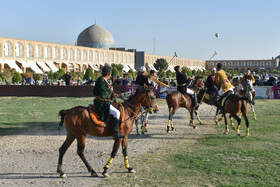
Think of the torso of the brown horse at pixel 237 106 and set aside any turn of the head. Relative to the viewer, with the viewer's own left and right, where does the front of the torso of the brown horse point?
facing away from the viewer and to the left of the viewer

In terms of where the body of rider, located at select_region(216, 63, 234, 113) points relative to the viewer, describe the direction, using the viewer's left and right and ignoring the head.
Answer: facing away from the viewer and to the left of the viewer

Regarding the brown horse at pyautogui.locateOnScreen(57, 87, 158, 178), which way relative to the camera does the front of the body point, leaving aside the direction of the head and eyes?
to the viewer's right
